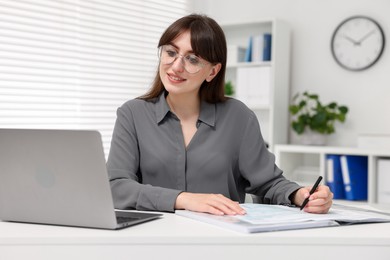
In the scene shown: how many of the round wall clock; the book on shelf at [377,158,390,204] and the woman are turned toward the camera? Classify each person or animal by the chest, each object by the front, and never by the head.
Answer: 3

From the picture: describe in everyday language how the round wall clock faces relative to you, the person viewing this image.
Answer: facing the viewer

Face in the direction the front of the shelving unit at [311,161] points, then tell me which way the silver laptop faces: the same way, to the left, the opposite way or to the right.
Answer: the opposite way

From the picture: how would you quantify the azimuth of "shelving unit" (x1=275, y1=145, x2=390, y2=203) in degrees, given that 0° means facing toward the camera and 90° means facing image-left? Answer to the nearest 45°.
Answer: approximately 0°

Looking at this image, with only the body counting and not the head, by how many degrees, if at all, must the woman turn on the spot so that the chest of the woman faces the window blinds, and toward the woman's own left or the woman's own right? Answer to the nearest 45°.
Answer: approximately 135° to the woman's own right

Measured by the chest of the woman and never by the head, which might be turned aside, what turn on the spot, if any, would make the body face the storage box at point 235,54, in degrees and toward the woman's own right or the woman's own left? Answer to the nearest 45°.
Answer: approximately 180°

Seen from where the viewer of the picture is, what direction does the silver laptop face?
facing away from the viewer and to the right of the viewer

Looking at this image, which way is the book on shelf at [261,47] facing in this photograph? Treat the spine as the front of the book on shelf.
toward the camera

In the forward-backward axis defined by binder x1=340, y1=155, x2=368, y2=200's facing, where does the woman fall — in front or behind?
in front

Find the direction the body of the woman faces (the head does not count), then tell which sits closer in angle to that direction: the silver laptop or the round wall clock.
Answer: the silver laptop

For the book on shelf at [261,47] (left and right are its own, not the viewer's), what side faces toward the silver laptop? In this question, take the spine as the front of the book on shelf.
front

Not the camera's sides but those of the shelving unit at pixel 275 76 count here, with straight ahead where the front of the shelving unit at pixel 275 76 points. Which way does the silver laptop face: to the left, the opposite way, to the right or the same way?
the opposite way
